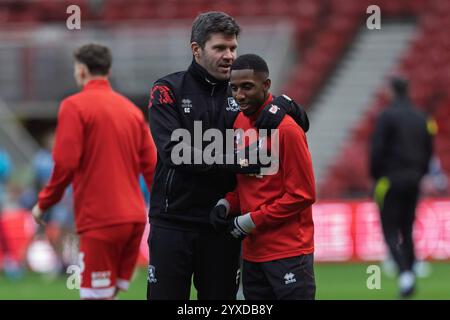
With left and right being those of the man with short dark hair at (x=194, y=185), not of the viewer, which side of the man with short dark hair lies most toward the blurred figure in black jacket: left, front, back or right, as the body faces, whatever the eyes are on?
left

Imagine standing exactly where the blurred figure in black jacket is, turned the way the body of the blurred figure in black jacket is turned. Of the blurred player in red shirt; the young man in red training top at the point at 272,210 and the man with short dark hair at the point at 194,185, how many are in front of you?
0

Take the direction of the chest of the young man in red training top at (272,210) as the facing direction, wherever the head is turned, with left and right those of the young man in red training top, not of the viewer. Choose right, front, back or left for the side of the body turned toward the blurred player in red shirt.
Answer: right

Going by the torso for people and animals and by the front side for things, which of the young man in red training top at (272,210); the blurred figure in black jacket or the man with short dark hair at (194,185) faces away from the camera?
the blurred figure in black jacket

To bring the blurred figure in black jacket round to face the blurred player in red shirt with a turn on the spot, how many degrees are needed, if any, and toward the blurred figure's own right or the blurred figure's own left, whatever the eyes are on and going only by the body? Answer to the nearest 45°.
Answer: approximately 135° to the blurred figure's own left

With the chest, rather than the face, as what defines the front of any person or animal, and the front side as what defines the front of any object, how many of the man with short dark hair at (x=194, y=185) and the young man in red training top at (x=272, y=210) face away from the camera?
0

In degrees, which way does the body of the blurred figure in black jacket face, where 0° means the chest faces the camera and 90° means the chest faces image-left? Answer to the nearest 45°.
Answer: approximately 180°

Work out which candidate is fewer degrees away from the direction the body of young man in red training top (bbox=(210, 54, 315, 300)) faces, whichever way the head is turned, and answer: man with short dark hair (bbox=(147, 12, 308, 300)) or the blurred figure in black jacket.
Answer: the man with short dark hair

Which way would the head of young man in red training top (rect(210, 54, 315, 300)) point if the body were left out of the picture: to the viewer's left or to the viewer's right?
to the viewer's left

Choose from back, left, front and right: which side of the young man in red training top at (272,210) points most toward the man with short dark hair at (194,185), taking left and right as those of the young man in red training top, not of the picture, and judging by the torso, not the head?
right

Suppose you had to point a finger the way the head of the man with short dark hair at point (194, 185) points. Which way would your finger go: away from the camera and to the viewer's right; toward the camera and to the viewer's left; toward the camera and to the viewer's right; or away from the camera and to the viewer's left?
toward the camera and to the viewer's right

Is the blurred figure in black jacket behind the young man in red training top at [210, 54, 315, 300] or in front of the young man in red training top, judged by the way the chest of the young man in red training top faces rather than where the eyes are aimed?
behind

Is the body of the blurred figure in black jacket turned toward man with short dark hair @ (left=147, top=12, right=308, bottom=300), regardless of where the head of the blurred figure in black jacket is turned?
no

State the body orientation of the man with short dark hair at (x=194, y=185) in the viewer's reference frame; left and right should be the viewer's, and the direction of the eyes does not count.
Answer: facing the viewer and to the right of the viewer

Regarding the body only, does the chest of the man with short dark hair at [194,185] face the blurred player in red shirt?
no
